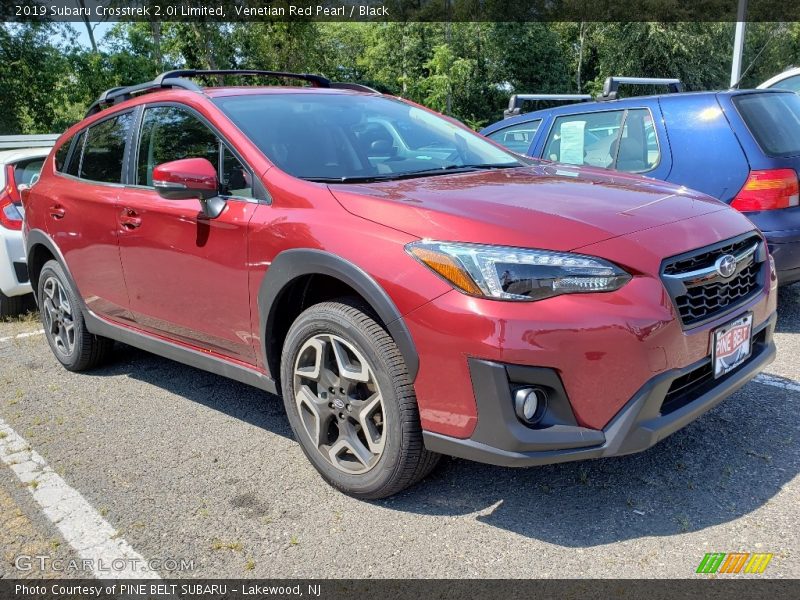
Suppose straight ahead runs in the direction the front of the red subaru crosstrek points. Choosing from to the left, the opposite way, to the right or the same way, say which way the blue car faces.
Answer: the opposite way

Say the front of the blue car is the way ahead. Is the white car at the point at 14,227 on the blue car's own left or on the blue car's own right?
on the blue car's own left

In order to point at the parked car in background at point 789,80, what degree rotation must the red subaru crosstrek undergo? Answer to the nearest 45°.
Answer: approximately 90° to its left

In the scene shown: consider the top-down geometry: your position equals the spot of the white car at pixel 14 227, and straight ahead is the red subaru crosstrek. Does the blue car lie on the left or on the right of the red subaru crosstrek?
left

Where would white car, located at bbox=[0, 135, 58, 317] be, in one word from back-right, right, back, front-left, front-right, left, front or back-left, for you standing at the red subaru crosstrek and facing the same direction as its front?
back

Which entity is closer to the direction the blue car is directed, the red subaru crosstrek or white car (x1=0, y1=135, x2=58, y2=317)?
the white car

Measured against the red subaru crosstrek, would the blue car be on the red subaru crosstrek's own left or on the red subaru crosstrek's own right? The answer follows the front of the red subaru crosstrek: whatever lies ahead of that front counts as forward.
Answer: on the red subaru crosstrek's own left

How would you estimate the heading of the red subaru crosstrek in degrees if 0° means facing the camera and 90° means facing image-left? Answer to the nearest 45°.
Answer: approximately 315°

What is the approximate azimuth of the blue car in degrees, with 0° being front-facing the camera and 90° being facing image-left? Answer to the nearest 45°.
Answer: approximately 135°
